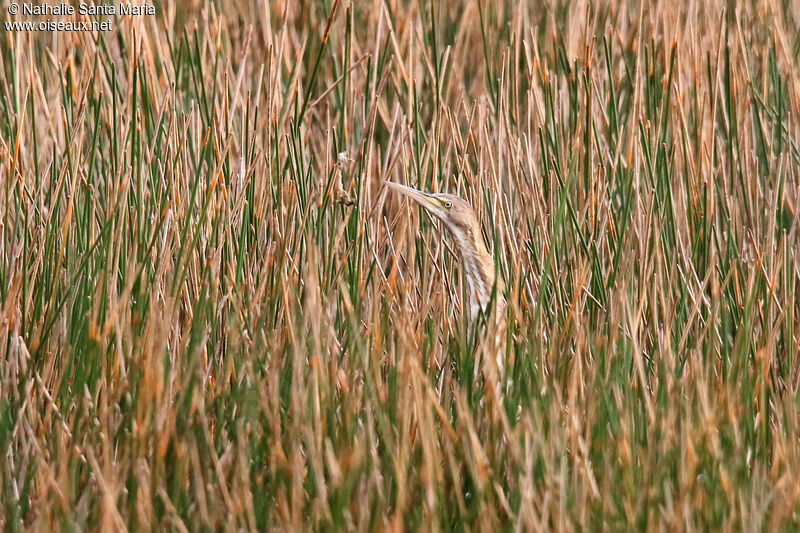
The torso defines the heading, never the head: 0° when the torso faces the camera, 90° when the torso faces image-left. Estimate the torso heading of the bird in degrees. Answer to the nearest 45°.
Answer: approximately 90°
